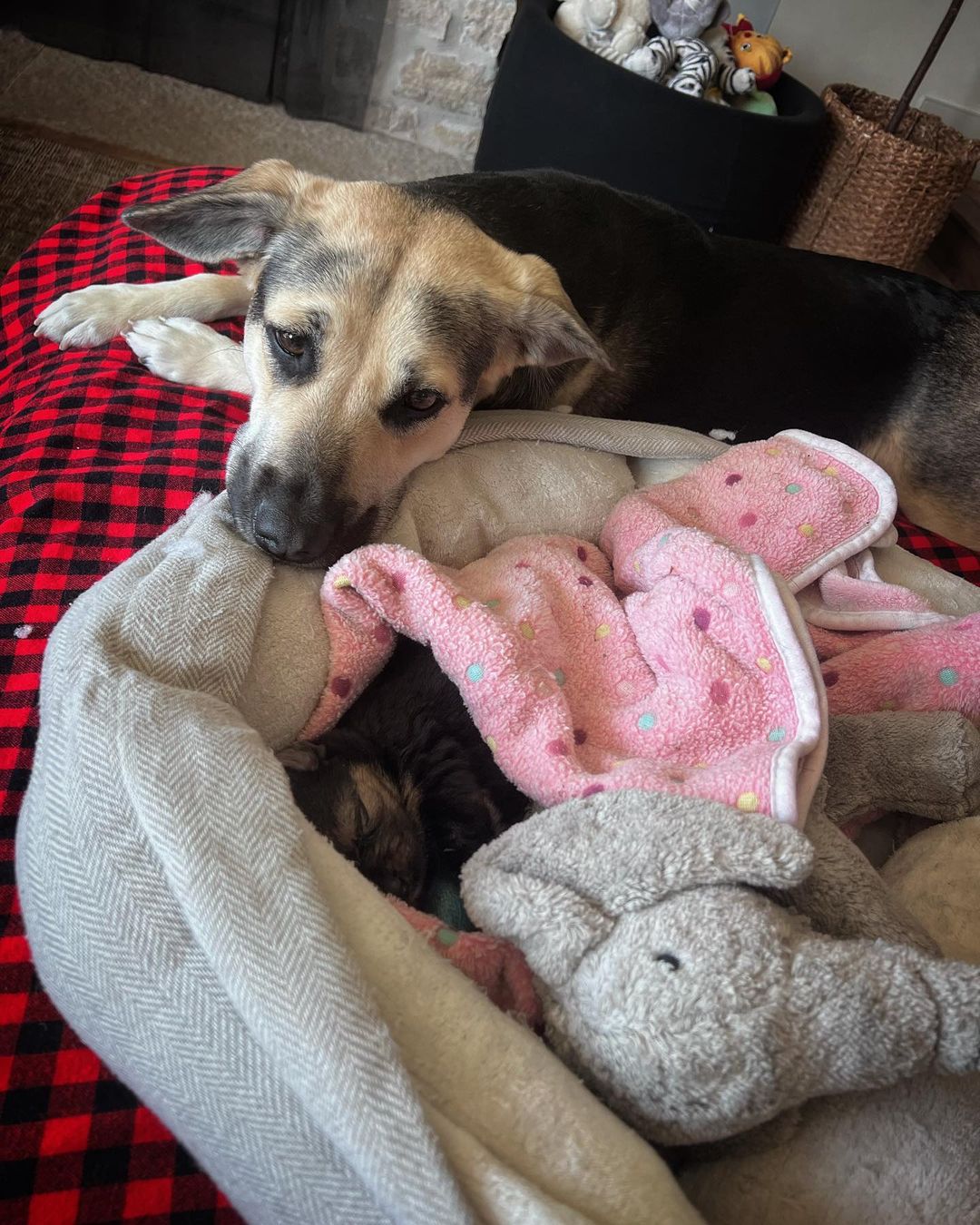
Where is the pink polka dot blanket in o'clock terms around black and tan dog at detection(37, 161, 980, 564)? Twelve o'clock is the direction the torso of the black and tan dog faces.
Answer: The pink polka dot blanket is roughly at 8 o'clock from the black and tan dog.

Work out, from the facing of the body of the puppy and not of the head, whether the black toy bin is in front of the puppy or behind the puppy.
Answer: behind

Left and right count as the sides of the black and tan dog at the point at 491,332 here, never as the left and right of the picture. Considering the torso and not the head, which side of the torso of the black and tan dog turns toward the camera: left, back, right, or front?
left

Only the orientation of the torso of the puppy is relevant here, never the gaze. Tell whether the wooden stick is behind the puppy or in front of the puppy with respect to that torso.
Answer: behind

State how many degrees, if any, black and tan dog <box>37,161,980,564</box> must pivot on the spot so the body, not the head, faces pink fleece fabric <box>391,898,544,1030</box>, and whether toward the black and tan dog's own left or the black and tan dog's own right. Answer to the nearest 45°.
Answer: approximately 90° to the black and tan dog's own left

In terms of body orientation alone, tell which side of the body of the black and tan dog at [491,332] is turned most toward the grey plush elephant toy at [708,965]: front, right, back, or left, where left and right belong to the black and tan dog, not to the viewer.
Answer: left

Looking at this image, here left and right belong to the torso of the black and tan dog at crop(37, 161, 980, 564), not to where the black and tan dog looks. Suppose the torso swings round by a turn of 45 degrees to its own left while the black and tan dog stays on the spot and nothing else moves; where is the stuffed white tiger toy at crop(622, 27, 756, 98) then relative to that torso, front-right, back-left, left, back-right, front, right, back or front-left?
back-right

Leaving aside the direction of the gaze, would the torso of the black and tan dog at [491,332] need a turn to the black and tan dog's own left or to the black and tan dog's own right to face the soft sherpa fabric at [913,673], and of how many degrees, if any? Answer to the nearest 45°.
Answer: approximately 135° to the black and tan dog's own left

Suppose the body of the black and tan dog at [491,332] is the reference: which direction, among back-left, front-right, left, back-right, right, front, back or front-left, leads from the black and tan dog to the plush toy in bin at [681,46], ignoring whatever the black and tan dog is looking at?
right
